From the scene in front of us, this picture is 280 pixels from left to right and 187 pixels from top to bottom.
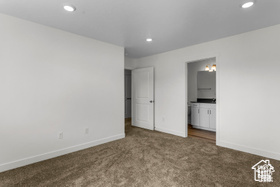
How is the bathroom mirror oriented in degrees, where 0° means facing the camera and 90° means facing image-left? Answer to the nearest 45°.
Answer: approximately 0°

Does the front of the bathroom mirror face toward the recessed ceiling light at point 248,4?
yes

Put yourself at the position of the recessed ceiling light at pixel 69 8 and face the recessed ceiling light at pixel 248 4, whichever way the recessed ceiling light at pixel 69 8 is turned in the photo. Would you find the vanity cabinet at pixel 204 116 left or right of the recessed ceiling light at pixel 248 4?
left

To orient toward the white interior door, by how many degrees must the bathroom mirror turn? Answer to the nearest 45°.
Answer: approximately 45° to its right

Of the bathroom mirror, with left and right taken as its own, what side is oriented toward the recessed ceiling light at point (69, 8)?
front
